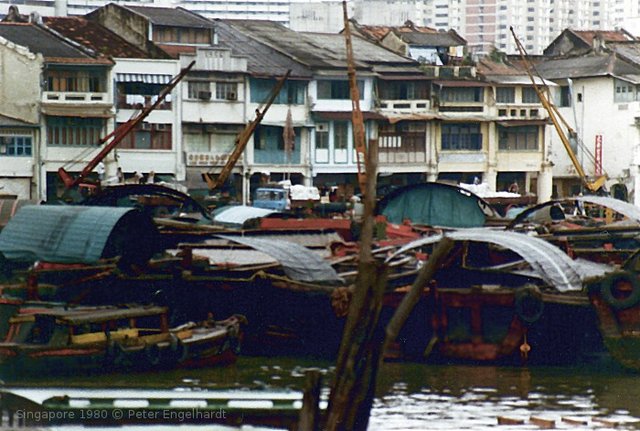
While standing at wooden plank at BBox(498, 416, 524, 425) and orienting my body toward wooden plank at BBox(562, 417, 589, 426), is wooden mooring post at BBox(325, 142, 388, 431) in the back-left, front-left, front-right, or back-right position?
back-right

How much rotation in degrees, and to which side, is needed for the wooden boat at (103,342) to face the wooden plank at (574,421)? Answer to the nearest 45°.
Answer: approximately 45° to its right

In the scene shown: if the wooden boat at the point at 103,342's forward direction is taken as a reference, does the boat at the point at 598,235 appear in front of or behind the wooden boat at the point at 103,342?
in front

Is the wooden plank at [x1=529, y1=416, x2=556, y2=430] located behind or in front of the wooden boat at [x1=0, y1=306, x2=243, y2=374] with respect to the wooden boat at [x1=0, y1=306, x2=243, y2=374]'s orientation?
in front

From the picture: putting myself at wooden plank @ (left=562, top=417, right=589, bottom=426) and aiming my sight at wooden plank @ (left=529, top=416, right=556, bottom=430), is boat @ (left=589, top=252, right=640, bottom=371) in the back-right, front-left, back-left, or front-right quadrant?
back-right

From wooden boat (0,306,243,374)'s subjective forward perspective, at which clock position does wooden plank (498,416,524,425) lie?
The wooden plank is roughly at 1 o'clock from the wooden boat.

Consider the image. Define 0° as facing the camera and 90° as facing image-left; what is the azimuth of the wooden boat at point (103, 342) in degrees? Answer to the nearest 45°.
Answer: approximately 270°

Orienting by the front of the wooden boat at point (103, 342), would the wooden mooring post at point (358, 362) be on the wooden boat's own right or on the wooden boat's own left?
on the wooden boat's own right
